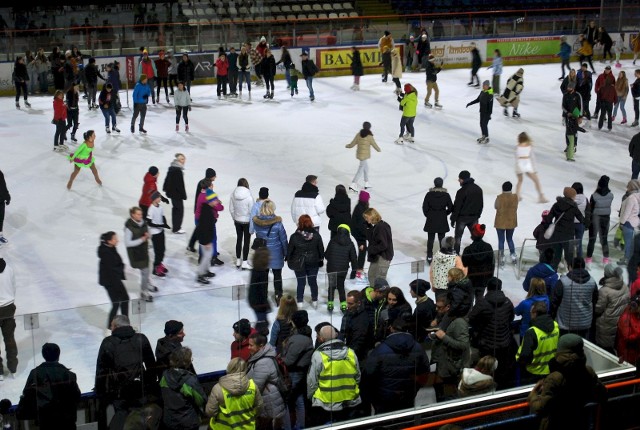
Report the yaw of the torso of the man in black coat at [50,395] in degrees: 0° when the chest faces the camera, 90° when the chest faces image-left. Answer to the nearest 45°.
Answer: approximately 180°

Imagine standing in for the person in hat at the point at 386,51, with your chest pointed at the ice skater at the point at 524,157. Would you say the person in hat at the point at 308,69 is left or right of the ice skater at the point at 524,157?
right

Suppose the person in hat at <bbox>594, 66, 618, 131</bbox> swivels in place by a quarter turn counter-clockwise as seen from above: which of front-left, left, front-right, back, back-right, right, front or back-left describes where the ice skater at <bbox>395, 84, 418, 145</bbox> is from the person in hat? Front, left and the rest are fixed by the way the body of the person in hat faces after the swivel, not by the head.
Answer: back-right

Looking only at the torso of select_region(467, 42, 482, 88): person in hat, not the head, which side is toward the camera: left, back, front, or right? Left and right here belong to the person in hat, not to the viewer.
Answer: left

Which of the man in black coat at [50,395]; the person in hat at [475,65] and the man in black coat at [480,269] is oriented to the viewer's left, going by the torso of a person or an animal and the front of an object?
the person in hat

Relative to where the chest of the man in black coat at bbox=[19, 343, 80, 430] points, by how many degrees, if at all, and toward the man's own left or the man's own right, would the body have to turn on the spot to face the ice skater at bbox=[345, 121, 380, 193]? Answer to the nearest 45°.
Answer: approximately 45° to the man's own right

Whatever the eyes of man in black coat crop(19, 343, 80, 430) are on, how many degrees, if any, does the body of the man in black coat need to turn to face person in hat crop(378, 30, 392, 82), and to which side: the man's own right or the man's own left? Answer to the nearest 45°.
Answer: approximately 45° to the man's own right

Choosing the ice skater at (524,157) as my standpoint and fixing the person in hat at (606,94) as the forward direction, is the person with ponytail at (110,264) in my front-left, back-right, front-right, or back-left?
back-left

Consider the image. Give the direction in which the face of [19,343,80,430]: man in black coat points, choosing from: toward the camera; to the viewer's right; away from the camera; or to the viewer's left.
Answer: away from the camera

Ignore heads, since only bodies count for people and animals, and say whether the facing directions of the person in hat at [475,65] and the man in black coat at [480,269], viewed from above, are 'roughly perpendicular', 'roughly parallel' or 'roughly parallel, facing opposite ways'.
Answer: roughly perpendicular
